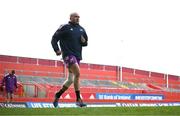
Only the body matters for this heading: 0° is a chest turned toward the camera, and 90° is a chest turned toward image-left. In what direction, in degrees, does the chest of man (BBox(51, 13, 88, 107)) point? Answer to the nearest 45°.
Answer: approximately 315°
